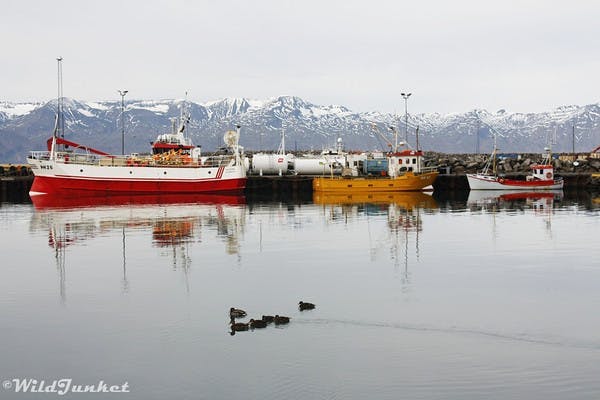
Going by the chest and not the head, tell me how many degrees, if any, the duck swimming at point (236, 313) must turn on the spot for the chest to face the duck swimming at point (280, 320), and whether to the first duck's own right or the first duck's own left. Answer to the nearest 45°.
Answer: approximately 135° to the first duck's own left

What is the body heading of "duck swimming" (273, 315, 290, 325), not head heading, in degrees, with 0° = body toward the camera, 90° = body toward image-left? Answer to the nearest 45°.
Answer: approximately 90°

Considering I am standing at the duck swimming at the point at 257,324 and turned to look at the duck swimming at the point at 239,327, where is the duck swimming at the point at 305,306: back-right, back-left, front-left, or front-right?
back-right

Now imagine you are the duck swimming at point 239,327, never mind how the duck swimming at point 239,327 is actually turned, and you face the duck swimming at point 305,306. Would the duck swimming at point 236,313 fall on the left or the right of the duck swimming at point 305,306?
left

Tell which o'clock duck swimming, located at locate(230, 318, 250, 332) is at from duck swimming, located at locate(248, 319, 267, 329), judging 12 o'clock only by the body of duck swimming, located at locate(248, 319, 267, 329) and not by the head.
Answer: duck swimming, located at locate(230, 318, 250, 332) is roughly at 11 o'clock from duck swimming, located at locate(248, 319, 267, 329).

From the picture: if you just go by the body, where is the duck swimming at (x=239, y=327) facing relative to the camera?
to the viewer's left

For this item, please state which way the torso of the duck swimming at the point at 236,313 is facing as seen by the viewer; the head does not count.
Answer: to the viewer's left

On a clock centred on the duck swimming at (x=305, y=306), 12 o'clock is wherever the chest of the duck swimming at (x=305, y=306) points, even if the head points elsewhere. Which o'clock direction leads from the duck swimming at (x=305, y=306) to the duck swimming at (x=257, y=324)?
the duck swimming at (x=257, y=324) is roughly at 10 o'clock from the duck swimming at (x=305, y=306).

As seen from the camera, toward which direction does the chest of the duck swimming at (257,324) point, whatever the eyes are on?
to the viewer's left

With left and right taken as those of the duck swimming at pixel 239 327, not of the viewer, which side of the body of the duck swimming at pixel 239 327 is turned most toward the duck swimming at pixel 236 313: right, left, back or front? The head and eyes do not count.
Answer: right

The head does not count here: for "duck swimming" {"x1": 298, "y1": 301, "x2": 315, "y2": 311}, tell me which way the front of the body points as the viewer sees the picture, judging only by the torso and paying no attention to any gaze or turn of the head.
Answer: to the viewer's left
